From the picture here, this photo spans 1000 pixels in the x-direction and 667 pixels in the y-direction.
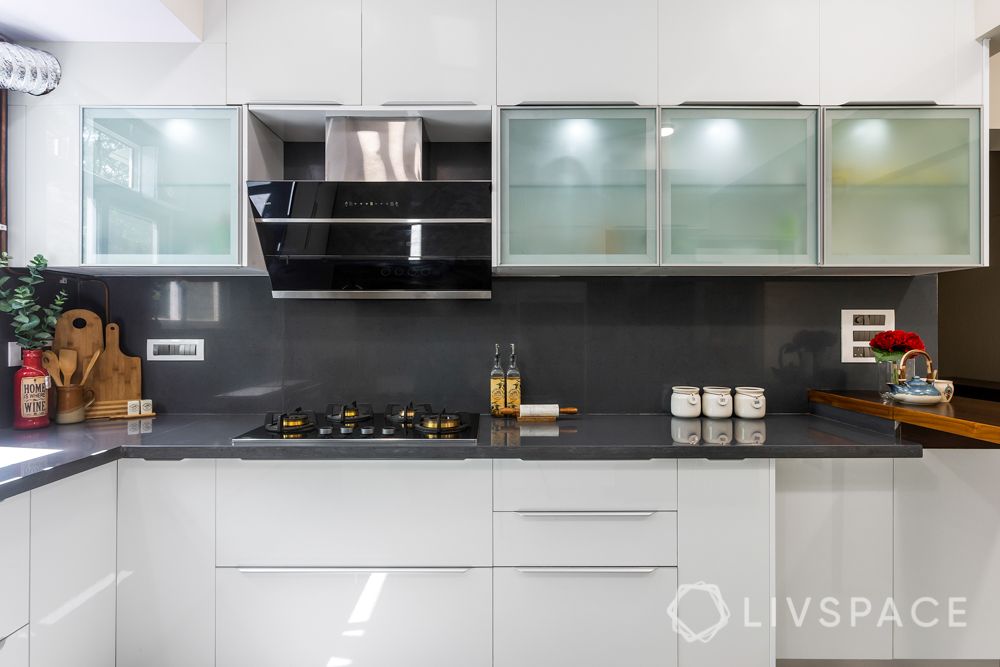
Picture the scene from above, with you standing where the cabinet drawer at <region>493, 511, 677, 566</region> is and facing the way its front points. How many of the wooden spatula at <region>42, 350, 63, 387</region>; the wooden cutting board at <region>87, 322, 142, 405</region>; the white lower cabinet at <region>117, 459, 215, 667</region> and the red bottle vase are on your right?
4

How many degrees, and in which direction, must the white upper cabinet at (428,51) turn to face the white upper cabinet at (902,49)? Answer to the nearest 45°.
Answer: approximately 90° to its left

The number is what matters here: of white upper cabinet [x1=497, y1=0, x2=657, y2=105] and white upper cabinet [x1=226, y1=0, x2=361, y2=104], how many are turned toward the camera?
2

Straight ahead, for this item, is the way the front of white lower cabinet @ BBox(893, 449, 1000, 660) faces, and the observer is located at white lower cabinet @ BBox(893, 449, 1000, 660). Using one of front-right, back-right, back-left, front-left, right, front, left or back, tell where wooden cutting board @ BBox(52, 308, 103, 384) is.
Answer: front-right

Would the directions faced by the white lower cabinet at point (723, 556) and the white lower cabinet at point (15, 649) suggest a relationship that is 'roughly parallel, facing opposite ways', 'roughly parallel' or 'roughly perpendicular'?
roughly perpendicular
